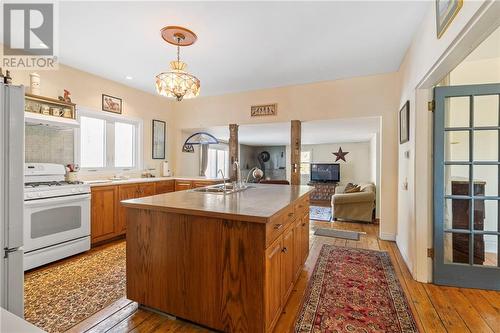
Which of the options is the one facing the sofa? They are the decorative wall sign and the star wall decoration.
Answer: the star wall decoration

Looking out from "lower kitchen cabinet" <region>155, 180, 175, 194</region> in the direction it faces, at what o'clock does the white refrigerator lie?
The white refrigerator is roughly at 2 o'clock from the lower kitchen cabinet.

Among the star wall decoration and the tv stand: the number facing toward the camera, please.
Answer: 2

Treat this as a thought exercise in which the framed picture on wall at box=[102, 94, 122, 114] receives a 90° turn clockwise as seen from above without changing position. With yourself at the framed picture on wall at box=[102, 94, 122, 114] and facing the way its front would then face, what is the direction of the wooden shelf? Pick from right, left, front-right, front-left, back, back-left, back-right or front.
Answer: front

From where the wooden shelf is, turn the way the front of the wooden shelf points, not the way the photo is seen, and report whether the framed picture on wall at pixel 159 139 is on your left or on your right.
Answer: on your left

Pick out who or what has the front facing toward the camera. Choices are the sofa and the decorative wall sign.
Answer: the decorative wall sign

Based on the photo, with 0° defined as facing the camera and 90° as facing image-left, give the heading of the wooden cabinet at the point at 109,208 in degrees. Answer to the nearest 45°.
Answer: approximately 315°

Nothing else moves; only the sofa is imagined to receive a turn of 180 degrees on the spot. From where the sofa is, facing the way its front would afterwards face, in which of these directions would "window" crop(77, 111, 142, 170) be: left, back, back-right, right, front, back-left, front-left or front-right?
back-right

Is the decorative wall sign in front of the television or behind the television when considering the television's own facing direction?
in front

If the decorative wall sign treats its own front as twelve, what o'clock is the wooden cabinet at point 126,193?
The wooden cabinet is roughly at 2 o'clock from the decorative wall sign.

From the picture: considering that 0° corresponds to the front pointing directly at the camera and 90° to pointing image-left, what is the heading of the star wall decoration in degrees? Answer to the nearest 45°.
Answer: approximately 0°

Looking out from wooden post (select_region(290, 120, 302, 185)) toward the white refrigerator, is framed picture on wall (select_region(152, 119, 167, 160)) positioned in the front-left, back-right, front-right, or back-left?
front-right

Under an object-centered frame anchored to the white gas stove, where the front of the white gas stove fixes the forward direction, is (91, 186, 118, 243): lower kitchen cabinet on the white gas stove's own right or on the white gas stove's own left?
on the white gas stove's own left

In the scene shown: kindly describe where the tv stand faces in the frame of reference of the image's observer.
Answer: facing the viewer

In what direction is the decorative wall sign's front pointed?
toward the camera

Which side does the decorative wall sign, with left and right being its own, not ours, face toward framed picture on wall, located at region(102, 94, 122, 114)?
right

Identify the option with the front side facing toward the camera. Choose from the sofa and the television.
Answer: the television

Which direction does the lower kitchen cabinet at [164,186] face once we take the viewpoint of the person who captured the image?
facing the viewer and to the right of the viewer

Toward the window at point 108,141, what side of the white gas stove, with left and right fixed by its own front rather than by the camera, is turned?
left
